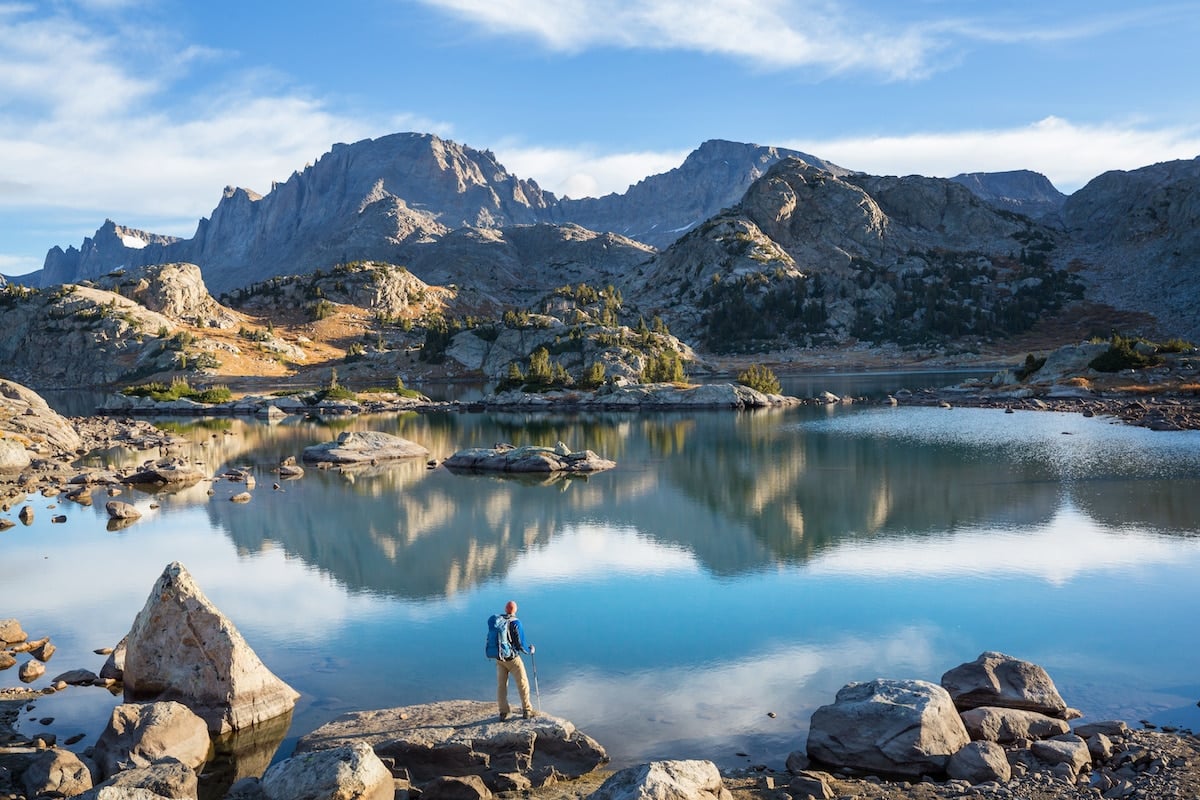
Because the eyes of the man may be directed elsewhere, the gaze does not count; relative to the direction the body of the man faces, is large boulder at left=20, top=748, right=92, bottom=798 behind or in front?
behind

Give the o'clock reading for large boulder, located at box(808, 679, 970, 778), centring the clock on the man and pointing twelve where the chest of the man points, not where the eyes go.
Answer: The large boulder is roughly at 2 o'clock from the man.

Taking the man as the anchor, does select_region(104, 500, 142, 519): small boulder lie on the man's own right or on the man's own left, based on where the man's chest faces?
on the man's own left

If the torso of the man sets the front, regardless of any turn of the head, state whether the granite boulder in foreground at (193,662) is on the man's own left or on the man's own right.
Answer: on the man's own left

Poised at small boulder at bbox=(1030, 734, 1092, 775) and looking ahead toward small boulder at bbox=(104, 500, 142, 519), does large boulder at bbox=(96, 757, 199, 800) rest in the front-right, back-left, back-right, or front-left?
front-left

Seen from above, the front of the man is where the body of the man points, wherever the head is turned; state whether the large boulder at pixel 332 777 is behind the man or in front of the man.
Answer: behind

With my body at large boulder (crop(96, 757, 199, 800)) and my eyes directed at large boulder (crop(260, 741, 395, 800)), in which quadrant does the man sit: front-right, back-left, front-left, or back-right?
front-left

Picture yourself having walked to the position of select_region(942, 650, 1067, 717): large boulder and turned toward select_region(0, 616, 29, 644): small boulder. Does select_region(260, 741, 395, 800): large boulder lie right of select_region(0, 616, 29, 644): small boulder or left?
left

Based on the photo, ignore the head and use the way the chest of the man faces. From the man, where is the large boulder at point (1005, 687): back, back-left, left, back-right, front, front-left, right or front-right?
front-right

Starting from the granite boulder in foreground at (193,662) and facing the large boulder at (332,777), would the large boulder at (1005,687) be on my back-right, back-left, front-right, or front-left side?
front-left

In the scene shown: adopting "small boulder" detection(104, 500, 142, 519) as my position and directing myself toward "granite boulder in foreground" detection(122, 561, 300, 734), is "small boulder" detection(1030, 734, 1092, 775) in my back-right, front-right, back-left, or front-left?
front-left

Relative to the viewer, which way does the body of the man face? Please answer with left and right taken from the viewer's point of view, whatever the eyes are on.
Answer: facing away from the viewer and to the right of the viewer

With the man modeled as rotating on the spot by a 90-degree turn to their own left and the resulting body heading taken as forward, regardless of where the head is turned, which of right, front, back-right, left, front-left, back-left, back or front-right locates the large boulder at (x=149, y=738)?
front-left

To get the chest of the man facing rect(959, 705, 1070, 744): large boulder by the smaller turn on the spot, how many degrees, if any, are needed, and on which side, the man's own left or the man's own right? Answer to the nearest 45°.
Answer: approximately 45° to the man's own right
